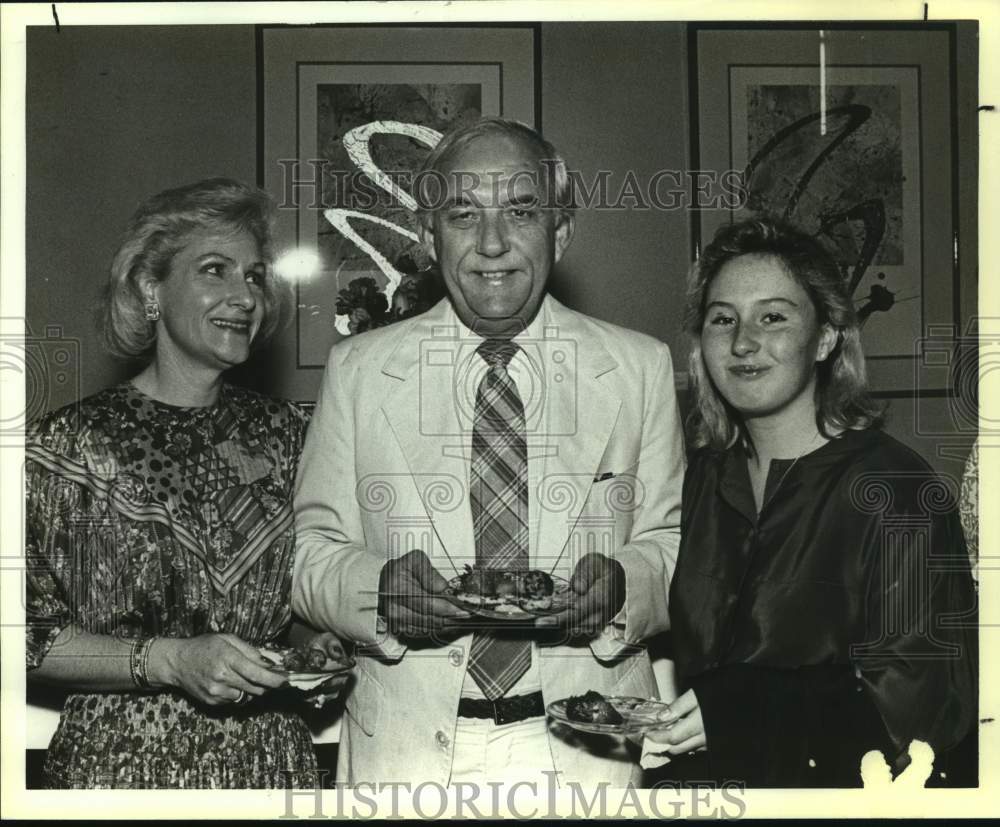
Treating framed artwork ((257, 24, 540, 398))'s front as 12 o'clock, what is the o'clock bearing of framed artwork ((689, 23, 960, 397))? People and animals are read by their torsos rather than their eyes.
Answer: framed artwork ((689, 23, 960, 397)) is roughly at 9 o'clock from framed artwork ((257, 24, 540, 398)).

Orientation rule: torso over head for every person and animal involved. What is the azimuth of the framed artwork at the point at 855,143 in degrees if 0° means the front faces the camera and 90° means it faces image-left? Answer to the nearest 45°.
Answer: approximately 0°

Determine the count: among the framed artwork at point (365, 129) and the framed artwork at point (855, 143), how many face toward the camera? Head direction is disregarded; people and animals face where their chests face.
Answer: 2

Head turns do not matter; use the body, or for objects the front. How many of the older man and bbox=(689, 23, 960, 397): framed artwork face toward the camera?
2

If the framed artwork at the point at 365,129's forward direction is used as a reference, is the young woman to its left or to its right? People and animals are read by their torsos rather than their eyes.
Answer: on its left

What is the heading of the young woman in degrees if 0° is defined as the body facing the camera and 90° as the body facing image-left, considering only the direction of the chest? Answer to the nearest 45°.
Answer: approximately 45°

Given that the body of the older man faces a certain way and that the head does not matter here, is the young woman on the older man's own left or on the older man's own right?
on the older man's own left
